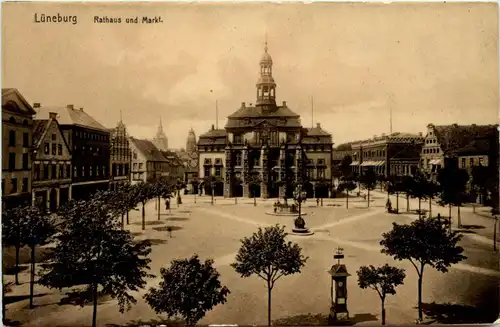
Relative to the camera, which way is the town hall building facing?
toward the camera

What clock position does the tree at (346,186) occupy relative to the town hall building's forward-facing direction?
The tree is roughly at 9 o'clock from the town hall building.

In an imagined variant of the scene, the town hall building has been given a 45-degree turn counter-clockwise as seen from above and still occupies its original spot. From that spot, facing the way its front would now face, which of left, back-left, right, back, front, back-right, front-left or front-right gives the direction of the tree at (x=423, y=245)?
front

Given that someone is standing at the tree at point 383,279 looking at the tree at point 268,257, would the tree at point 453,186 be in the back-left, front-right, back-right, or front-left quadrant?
back-right

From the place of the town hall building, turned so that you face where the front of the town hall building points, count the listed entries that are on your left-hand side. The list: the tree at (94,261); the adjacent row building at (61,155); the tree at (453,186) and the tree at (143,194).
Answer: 1

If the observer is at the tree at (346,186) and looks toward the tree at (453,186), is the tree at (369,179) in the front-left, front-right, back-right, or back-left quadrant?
front-left

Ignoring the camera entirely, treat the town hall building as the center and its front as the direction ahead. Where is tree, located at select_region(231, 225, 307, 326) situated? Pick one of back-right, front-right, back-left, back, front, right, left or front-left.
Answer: front

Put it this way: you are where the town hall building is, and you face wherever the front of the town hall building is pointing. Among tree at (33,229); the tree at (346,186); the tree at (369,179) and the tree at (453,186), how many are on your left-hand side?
3

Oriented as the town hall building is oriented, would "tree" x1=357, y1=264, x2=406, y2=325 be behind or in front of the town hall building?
in front

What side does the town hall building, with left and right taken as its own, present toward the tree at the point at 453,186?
left

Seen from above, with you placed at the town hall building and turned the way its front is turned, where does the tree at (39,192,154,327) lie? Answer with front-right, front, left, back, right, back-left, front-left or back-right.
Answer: front-right
